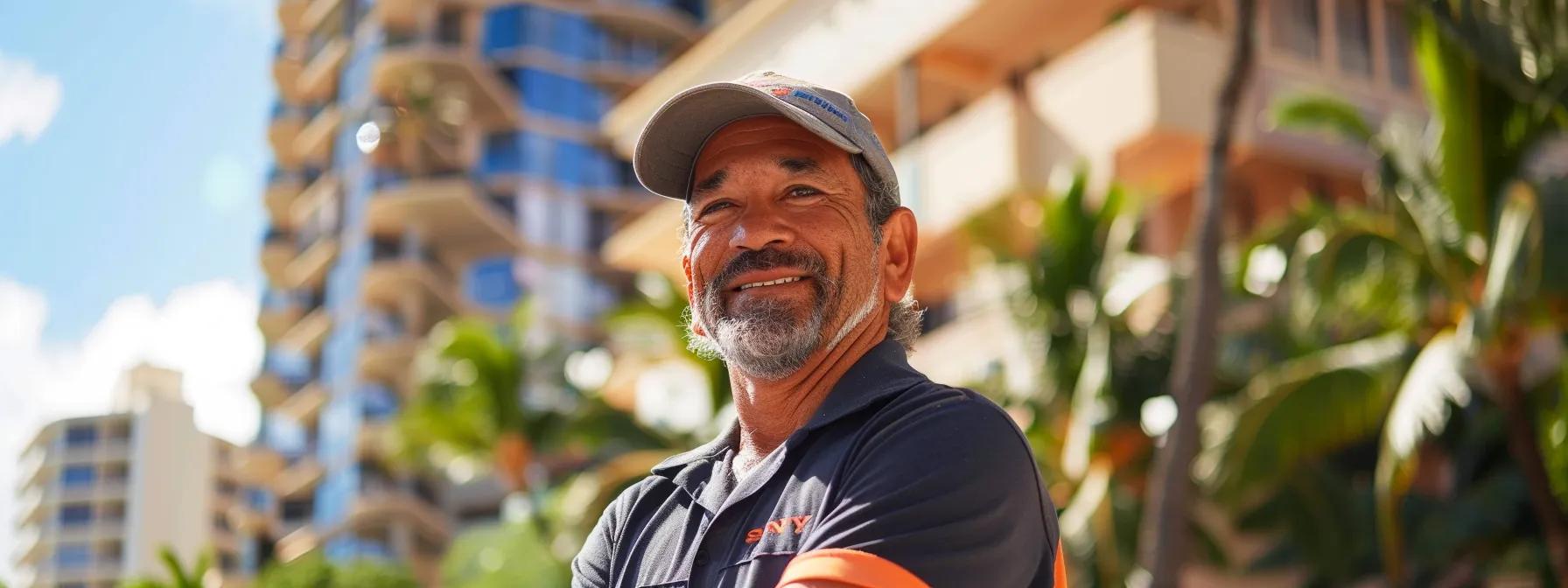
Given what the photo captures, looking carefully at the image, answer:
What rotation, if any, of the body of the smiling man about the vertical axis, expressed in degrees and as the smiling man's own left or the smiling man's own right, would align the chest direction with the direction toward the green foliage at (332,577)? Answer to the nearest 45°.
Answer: approximately 135° to the smiling man's own right

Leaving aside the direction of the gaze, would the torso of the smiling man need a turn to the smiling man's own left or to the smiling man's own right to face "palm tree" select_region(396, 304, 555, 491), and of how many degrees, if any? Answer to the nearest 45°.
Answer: approximately 135° to the smiling man's own right

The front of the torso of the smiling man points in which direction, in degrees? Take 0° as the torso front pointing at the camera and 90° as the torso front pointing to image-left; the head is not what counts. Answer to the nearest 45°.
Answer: approximately 45°

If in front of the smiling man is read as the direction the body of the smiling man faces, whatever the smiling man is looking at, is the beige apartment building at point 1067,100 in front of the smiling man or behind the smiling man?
behind

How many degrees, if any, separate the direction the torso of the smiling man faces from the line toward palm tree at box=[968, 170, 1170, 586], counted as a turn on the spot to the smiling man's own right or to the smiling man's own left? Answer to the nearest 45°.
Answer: approximately 135° to the smiling man's own right

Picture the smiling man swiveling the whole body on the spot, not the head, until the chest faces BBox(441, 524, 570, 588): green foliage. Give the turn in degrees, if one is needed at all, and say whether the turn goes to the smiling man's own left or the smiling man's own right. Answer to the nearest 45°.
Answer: approximately 135° to the smiling man's own right
